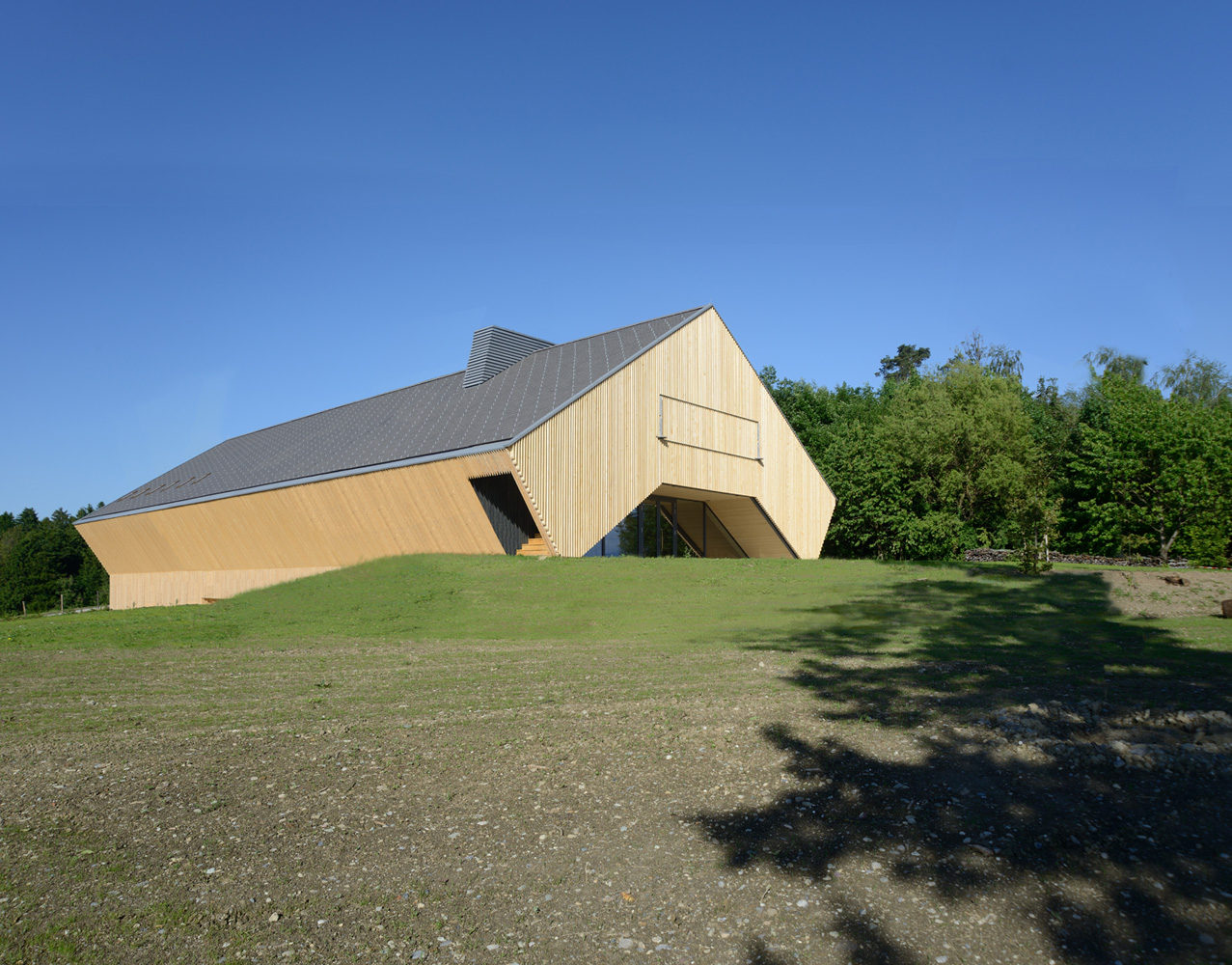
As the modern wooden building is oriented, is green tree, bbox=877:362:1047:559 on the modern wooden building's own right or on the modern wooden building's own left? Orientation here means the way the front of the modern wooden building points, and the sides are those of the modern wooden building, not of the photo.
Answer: on the modern wooden building's own left

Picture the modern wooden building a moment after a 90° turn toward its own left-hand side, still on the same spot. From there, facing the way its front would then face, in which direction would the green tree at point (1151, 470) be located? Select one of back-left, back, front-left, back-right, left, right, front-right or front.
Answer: front-right

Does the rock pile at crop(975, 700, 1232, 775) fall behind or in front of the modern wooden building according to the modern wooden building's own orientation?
in front
